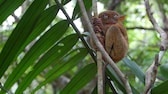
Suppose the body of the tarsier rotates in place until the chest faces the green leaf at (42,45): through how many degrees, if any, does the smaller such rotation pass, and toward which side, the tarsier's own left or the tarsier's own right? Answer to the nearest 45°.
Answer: approximately 45° to the tarsier's own right

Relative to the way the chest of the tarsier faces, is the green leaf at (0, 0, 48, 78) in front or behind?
in front

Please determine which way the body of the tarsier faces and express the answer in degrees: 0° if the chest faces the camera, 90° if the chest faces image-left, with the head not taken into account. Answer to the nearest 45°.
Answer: approximately 45°
